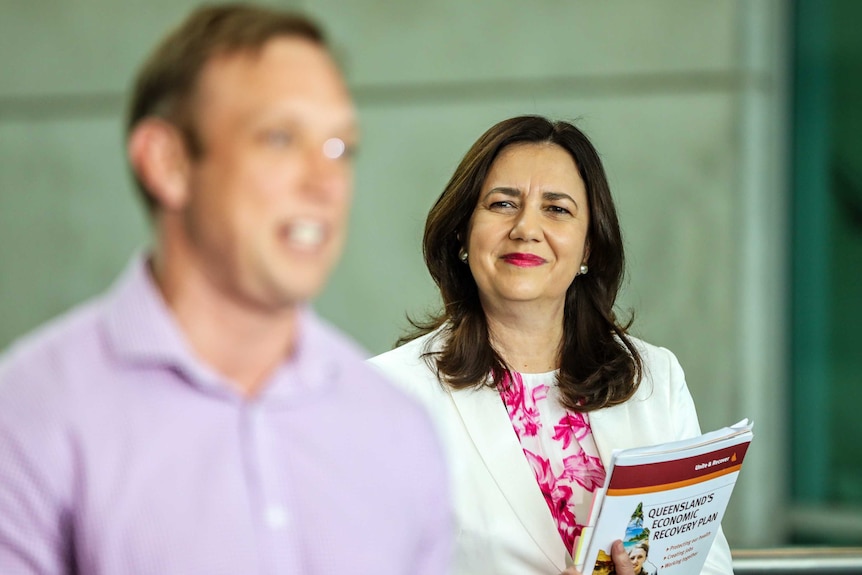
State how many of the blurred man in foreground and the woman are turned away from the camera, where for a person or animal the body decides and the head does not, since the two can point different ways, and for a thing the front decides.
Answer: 0

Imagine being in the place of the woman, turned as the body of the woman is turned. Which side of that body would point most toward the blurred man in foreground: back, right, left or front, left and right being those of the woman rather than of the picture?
front

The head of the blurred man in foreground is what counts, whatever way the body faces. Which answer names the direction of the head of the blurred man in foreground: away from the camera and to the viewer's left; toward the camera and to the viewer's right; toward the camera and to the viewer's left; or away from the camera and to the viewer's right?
toward the camera and to the viewer's right

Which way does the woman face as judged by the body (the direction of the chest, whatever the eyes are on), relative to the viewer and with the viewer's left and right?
facing the viewer

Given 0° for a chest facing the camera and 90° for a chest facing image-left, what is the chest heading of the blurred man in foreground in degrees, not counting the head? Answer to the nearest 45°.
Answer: approximately 315°

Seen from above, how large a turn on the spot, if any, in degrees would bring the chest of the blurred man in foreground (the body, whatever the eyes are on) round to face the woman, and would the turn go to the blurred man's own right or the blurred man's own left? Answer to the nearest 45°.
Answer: approximately 90° to the blurred man's own left
